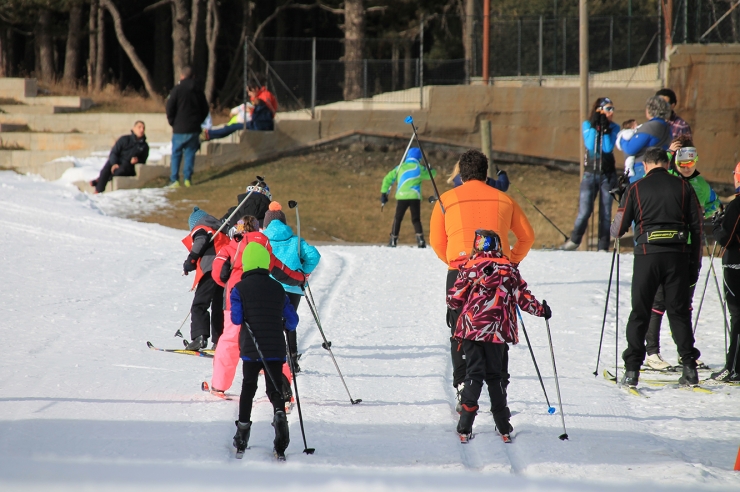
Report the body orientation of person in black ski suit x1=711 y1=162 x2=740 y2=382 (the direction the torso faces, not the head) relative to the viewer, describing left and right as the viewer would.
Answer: facing to the left of the viewer

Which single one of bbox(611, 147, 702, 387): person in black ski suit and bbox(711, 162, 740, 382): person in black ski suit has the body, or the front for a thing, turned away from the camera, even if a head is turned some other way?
bbox(611, 147, 702, 387): person in black ski suit

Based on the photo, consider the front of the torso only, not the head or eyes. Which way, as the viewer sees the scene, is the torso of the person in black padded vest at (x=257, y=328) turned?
away from the camera

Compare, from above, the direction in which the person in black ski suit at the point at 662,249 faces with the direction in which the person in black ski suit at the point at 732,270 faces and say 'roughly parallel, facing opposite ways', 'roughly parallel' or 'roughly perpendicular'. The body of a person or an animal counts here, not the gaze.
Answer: roughly perpendicular

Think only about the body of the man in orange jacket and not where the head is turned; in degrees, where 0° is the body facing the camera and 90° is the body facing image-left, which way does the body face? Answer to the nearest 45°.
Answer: approximately 180°

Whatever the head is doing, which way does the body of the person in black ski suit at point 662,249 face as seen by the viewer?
away from the camera

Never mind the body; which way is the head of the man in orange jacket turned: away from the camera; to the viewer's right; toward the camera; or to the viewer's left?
away from the camera

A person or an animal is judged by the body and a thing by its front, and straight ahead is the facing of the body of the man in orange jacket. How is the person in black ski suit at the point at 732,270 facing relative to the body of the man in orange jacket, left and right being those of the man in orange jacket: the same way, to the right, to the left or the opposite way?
to the left

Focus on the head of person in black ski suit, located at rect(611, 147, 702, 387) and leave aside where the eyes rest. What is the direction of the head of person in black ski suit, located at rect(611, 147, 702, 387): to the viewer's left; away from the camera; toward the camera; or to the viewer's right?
away from the camera

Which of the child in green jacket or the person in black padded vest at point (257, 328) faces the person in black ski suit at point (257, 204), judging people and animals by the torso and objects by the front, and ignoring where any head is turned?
the person in black padded vest at point (257, 328)
